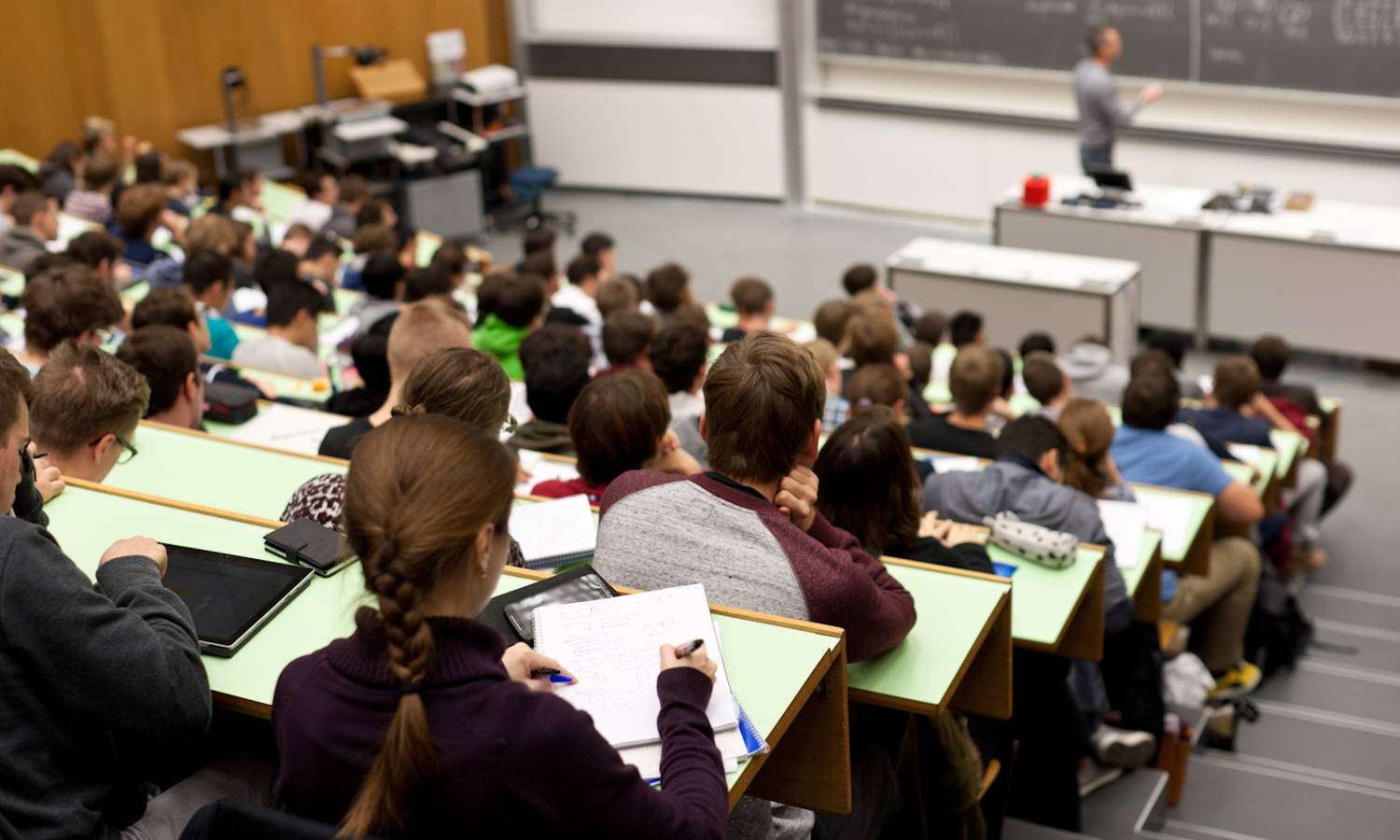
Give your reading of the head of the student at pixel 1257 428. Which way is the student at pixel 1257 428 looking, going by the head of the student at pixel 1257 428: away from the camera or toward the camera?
away from the camera

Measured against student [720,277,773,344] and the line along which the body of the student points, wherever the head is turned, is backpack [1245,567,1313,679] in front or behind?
behind

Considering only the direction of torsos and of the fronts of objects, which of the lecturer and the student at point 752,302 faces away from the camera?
the student

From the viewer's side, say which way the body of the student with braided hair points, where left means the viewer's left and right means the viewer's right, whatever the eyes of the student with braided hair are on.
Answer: facing away from the viewer and to the right of the viewer

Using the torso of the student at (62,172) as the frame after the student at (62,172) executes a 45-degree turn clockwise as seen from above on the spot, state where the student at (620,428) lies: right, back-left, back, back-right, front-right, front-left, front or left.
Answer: right

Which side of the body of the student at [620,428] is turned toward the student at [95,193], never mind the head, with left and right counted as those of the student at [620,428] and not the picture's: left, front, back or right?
left

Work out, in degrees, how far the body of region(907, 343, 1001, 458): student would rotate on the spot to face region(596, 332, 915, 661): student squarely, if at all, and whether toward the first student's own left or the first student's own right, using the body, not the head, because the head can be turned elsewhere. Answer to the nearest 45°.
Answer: approximately 180°

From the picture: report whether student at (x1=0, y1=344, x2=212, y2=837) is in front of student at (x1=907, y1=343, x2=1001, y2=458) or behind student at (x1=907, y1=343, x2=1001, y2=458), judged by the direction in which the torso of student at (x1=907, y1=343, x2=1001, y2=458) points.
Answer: behind

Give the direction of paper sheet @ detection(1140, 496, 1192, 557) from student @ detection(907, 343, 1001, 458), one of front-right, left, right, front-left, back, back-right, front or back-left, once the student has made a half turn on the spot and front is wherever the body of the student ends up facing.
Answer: front-left

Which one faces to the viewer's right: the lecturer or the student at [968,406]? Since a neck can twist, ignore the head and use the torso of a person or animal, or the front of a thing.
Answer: the lecturer

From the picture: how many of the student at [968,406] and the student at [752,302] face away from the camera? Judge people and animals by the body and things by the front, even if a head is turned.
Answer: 2

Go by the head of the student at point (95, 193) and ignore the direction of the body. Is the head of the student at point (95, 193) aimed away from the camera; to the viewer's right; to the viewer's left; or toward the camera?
away from the camera

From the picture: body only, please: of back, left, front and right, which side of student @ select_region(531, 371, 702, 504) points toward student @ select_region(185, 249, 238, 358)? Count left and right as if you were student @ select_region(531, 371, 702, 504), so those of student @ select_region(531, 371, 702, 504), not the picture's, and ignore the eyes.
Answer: left

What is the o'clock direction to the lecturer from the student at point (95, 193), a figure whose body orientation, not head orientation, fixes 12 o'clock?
The lecturer is roughly at 2 o'clock from the student.

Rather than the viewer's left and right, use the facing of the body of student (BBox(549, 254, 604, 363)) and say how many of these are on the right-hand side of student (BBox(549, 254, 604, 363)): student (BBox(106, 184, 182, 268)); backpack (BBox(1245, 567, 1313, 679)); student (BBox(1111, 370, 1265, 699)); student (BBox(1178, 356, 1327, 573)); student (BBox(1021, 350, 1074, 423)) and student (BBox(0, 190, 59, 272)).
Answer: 4

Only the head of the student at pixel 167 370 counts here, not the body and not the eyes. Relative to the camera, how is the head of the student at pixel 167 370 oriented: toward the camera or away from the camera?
away from the camera

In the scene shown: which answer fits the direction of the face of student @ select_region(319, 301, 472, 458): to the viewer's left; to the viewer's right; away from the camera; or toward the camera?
away from the camera

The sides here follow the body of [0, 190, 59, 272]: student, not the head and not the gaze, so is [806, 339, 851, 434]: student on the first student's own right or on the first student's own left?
on the first student's own right
